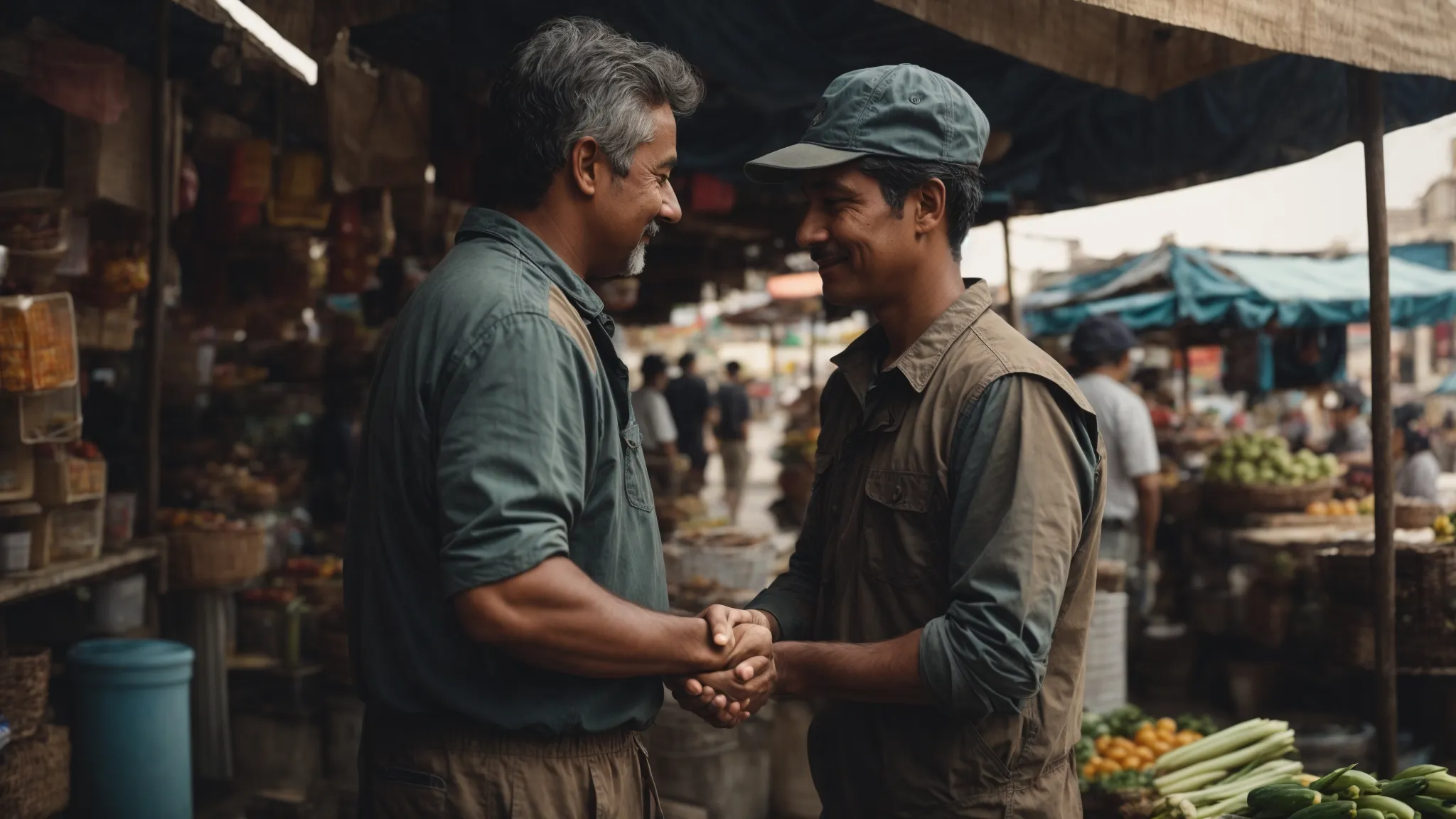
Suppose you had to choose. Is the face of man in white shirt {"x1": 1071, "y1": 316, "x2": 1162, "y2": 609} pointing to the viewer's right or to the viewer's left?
to the viewer's right

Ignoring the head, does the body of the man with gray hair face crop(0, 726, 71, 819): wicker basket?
no

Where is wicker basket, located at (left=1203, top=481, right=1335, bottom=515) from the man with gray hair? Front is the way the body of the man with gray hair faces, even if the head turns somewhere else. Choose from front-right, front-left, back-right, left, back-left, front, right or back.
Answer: front-left

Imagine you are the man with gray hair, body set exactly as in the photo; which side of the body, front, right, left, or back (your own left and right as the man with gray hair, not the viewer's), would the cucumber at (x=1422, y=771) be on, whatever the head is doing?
front

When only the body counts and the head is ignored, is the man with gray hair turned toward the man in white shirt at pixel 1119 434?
no

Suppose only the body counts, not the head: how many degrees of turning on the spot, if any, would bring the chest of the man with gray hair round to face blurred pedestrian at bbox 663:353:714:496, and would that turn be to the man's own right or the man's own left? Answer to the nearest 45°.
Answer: approximately 90° to the man's own left

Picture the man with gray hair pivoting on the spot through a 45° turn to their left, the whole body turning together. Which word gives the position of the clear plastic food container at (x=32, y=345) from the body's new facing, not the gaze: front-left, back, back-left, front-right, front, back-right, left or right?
left

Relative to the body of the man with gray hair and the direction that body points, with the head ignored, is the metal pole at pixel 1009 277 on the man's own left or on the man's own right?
on the man's own left

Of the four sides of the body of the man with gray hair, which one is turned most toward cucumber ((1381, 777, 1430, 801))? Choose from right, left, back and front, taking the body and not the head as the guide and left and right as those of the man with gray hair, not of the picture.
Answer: front

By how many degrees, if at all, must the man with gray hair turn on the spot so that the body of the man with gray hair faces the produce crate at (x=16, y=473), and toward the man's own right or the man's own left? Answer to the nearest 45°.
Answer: approximately 135° to the man's own left

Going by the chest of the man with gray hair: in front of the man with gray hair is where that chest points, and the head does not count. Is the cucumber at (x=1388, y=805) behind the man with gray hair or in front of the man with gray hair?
in front

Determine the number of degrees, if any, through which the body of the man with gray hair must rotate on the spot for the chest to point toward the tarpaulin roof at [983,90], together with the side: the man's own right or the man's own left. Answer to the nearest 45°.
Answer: approximately 45° to the man's own left

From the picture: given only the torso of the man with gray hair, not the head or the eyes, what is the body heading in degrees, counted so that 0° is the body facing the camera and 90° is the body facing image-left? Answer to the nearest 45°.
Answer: approximately 270°

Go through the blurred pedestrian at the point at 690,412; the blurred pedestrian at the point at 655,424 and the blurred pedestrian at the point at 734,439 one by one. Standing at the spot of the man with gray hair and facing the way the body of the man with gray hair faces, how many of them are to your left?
3

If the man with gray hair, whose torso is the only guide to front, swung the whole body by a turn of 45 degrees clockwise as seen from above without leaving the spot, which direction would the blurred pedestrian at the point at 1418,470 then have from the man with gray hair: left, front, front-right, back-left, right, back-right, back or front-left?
left

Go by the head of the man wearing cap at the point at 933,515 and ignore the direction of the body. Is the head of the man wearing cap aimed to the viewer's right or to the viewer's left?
to the viewer's left

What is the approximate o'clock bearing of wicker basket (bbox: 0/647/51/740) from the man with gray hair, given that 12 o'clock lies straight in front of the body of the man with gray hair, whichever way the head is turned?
The wicker basket is roughly at 8 o'clock from the man with gray hair.

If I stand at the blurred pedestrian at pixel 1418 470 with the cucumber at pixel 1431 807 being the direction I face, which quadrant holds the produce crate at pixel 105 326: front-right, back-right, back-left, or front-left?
front-right

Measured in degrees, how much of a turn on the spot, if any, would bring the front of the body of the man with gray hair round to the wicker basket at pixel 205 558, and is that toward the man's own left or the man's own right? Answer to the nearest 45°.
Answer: approximately 90° to the man's own left

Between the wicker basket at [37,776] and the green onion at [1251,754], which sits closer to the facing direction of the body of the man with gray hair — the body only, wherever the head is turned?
the green onion

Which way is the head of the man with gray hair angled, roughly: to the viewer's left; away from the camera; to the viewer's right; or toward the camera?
to the viewer's right
